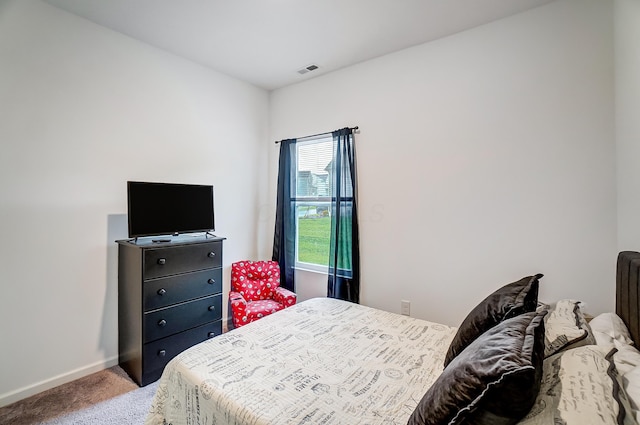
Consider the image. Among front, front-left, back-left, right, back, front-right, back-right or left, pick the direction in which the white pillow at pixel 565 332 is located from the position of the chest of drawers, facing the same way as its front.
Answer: front

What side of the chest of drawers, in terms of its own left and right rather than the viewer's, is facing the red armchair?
left

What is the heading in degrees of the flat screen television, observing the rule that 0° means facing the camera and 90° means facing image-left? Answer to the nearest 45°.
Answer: approximately 315°

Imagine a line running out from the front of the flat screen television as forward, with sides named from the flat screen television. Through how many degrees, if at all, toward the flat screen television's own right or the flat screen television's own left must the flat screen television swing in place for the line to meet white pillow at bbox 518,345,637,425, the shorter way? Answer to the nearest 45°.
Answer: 0° — it already faces it

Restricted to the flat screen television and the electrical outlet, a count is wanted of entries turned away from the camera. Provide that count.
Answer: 0

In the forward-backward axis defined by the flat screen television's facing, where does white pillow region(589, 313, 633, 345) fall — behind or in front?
in front

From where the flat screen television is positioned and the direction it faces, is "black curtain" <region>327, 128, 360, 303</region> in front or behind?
in front

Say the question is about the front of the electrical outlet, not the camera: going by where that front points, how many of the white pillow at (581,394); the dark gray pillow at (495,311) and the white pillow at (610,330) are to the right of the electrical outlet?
0

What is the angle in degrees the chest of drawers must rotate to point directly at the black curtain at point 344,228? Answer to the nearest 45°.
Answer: approximately 45° to its left

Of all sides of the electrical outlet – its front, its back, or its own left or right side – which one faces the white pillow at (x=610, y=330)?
left

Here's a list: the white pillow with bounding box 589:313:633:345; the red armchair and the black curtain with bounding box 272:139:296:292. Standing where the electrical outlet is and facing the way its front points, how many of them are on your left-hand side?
1

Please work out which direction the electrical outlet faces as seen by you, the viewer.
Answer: facing the viewer and to the left of the viewer

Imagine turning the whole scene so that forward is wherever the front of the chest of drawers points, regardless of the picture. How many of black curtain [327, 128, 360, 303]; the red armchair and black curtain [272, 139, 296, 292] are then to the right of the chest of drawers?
0

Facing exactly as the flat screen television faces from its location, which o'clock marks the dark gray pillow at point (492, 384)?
The dark gray pillow is roughly at 1 o'clock from the flat screen television.

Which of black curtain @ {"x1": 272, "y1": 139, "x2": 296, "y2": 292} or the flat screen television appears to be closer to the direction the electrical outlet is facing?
the flat screen television

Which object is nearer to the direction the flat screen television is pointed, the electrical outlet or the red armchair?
the electrical outlet

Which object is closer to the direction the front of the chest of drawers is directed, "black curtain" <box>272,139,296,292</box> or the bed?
the bed

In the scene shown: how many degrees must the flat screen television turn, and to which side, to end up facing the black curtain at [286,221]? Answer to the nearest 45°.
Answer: approximately 45° to its left

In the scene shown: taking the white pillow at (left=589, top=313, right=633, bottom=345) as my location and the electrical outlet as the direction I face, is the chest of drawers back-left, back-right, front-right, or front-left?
front-left
